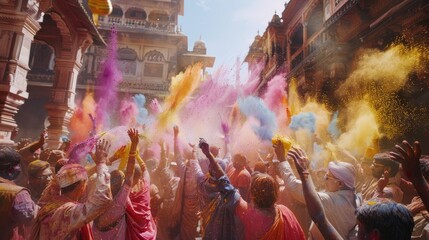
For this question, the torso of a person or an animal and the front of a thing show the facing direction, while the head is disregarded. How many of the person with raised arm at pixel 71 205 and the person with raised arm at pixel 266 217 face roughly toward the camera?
0

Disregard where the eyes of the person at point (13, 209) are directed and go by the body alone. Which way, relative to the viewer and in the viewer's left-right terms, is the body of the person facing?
facing away from the viewer and to the right of the viewer

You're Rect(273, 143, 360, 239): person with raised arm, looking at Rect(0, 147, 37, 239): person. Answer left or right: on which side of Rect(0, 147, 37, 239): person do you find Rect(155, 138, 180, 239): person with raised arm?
right

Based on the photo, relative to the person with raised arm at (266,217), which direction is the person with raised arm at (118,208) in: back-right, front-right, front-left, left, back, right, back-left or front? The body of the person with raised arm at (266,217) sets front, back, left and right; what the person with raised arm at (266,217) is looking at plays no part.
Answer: left

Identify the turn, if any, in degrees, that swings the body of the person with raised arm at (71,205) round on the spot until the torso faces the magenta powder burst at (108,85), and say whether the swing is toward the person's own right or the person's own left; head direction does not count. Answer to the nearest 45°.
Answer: approximately 45° to the person's own left

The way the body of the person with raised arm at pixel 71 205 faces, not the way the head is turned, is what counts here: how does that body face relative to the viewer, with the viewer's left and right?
facing away from the viewer and to the right of the viewer

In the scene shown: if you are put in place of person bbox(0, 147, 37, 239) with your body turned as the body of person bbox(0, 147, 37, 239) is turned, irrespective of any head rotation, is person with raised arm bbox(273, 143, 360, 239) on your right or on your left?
on your right

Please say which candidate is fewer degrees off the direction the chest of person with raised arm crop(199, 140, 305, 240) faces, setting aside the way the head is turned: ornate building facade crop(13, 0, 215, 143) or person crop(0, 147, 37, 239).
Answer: the ornate building facade

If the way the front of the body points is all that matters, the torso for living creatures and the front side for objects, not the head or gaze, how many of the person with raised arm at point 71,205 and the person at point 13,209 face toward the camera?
0

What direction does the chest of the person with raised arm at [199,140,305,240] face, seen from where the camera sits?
away from the camera

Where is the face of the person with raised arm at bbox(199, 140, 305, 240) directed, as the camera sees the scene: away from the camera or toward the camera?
away from the camera
